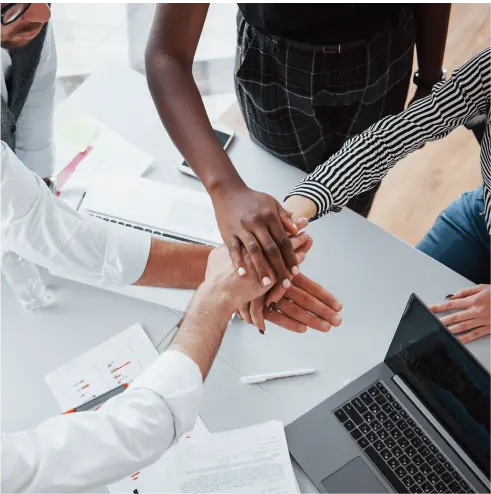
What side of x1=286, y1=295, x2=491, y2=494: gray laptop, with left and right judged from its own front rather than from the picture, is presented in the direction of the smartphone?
right

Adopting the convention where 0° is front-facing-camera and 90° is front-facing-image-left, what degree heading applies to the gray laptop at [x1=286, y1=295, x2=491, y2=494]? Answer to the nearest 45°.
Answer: approximately 45°
